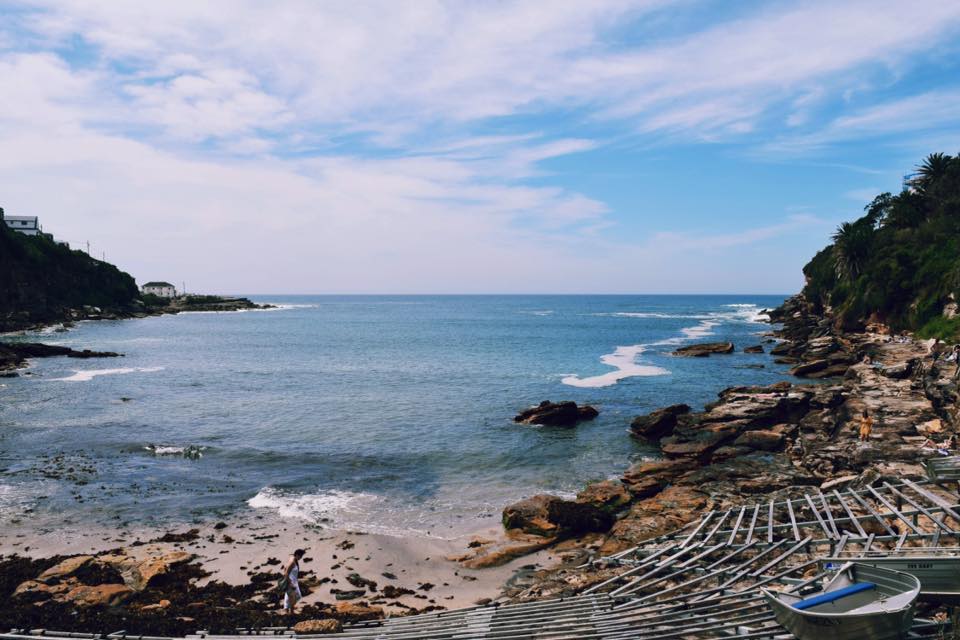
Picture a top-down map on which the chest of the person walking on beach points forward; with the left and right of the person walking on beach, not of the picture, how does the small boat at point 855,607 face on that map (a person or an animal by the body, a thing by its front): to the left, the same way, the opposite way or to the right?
to the right

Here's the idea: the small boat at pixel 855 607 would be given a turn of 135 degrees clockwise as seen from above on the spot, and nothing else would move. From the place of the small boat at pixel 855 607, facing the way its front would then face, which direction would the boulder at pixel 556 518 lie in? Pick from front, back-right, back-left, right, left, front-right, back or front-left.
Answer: front-right

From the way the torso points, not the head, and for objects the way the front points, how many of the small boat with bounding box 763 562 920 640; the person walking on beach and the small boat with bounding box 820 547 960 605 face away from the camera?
0

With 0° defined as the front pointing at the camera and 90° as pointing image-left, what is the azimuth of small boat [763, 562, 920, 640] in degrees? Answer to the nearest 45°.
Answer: approximately 315°
